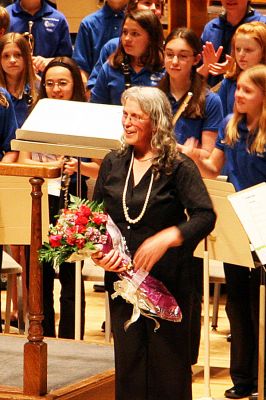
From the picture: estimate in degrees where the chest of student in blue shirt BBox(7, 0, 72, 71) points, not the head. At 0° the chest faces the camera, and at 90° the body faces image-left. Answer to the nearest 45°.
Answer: approximately 0°

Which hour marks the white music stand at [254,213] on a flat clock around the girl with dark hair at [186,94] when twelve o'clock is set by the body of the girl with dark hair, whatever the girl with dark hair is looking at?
The white music stand is roughly at 10 o'clock from the girl with dark hair.

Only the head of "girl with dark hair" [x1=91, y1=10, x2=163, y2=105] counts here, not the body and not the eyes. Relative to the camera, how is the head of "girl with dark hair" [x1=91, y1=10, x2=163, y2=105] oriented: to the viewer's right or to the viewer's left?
to the viewer's left

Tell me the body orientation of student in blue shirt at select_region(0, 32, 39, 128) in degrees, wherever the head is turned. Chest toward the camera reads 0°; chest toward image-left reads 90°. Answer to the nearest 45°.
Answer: approximately 0°

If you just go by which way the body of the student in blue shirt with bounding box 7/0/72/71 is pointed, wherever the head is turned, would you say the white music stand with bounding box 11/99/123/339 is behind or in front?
in front

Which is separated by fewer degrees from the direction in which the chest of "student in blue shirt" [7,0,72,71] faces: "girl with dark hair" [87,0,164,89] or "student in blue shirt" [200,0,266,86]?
the girl with dark hair

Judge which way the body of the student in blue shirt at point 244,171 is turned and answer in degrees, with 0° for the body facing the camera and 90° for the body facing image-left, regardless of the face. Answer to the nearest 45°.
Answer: approximately 45°
